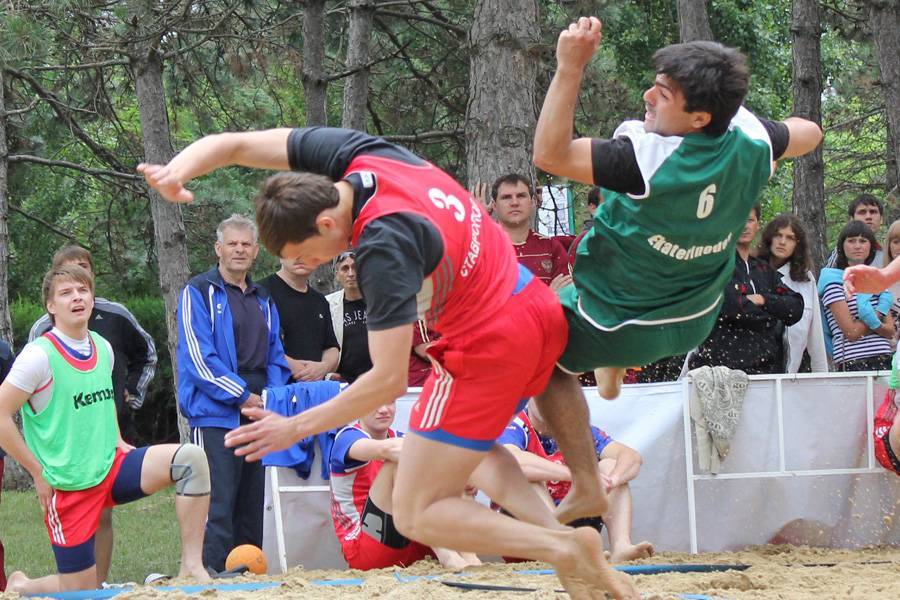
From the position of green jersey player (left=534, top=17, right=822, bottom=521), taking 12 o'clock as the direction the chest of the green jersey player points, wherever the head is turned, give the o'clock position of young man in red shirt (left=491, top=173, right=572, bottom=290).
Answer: The young man in red shirt is roughly at 1 o'clock from the green jersey player.

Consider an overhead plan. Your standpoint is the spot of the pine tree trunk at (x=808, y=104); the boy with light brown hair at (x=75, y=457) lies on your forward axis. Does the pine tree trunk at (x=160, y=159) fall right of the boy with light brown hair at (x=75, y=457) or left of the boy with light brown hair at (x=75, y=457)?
right

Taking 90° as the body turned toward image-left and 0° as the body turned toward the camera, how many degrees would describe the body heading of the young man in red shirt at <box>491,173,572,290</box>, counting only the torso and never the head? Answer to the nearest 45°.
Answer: approximately 0°

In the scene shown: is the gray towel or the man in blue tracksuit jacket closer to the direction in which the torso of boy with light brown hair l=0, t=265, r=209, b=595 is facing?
the gray towel

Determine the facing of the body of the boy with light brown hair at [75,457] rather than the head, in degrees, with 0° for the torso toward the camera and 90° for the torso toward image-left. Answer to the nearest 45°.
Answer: approximately 315°

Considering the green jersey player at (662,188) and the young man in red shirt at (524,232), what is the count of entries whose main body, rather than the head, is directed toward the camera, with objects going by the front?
1

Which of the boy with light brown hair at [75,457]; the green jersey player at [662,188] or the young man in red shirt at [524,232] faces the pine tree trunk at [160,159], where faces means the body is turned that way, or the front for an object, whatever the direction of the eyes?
the green jersey player

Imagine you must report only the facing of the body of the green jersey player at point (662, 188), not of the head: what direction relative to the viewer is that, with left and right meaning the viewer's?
facing away from the viewer and to the left of the viewer
